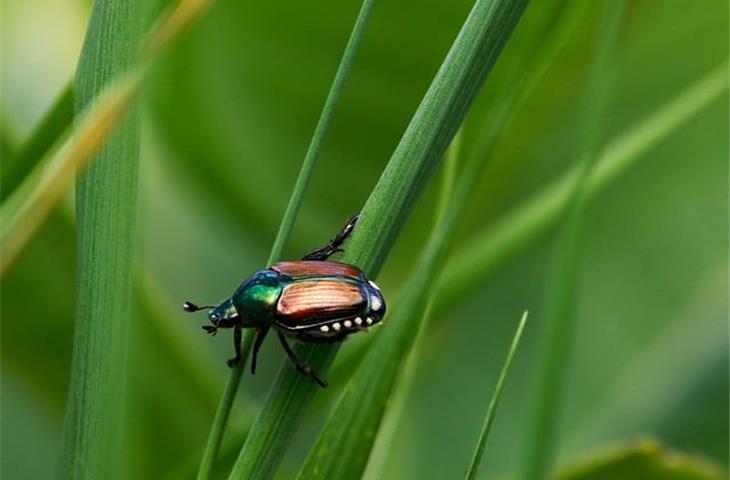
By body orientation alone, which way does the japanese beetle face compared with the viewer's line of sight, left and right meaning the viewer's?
facing to the left of the viewer
